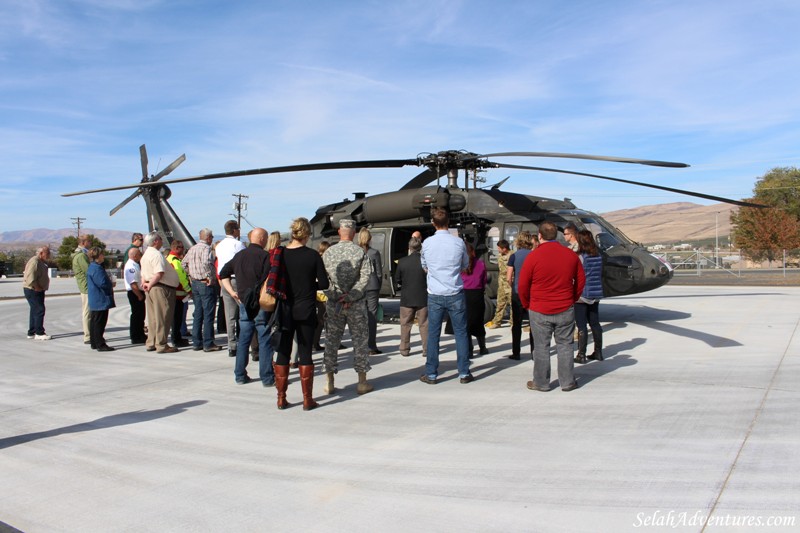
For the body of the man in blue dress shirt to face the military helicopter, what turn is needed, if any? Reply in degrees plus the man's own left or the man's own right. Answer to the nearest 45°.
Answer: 0° — they already face it

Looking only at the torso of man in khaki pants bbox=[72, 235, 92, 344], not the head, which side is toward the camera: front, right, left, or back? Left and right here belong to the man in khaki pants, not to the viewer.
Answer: right

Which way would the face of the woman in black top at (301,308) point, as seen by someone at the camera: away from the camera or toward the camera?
away from the camera

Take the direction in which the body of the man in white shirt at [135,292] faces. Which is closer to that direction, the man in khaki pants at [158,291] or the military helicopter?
the military helicopter

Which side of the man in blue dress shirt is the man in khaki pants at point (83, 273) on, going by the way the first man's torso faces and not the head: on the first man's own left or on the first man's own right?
on the first man's own left

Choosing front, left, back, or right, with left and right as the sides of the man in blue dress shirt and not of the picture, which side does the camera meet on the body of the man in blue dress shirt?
back

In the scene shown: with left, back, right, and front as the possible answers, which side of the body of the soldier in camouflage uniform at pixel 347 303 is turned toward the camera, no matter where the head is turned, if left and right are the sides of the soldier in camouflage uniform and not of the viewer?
back

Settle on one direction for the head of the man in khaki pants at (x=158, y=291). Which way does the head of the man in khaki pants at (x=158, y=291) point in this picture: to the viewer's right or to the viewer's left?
to the viewer's right

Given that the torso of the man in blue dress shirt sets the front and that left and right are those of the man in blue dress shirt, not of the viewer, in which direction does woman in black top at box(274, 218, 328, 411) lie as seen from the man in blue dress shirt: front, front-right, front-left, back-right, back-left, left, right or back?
back-left

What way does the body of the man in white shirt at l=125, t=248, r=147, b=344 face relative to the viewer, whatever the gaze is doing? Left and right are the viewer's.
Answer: facing to the right of the viewer

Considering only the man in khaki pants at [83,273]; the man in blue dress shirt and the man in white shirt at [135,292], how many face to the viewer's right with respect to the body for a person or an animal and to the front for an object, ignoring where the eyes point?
2

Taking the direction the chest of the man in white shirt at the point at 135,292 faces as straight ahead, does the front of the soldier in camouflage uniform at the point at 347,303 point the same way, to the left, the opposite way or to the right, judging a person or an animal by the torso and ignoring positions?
to the left

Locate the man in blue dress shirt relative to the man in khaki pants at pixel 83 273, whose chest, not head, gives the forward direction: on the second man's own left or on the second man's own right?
on the second man's own right

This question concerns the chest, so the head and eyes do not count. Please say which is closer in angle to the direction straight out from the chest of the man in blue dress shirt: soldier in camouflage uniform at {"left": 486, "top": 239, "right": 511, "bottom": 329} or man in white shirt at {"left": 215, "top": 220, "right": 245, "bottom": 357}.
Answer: the soldier in camouflage uniform

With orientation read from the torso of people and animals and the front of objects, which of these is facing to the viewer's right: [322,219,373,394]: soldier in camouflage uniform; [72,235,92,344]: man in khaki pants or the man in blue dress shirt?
the man in khaki pants
